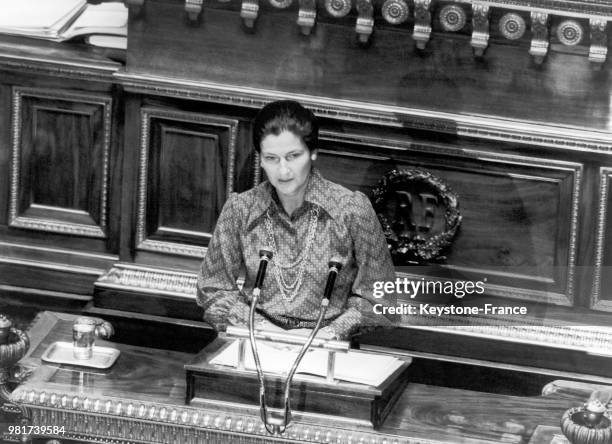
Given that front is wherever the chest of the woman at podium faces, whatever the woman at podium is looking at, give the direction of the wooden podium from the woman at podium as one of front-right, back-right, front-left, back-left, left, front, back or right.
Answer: front

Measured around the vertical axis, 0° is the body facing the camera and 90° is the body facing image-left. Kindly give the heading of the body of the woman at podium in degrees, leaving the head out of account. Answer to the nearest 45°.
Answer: approximately 0°

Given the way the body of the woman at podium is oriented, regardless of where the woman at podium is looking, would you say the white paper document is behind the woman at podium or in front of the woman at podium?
in front

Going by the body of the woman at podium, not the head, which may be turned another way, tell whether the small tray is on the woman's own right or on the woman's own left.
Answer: on the woman's own right

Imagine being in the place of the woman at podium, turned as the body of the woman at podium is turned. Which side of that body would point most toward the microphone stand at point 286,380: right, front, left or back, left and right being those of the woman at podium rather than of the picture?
front

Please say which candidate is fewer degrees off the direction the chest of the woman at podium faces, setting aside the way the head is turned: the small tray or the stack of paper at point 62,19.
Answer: the small tray

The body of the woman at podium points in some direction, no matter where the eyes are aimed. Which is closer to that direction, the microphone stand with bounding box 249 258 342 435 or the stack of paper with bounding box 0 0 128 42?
the microphone stand

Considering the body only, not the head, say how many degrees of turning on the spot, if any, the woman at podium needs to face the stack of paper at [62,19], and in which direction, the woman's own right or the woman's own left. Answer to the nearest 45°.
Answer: approximately 135° to the woman's own right

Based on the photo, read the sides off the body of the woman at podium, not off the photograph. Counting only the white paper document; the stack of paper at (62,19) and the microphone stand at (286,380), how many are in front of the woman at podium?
2
